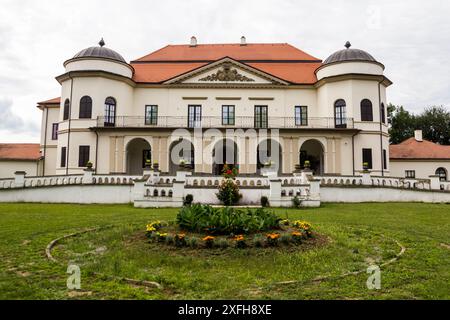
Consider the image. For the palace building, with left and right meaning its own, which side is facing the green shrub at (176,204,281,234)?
front

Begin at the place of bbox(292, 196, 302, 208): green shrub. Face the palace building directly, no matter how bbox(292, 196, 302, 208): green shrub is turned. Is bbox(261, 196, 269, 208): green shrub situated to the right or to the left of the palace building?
left

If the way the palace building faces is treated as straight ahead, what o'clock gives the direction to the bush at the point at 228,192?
The bush is roughly at 12 o'clock from the palace building.

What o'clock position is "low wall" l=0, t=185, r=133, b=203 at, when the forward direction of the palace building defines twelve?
The low wall is roughly at 2 o'clock from the palace building.

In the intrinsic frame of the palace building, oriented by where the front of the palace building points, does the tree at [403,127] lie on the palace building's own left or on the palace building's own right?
on the palace building's own left

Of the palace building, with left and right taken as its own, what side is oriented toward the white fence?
front

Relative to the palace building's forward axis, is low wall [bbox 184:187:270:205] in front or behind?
in front

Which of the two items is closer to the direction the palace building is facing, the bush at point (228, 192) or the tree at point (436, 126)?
the bush

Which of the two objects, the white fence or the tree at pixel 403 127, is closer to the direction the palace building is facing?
the white fence

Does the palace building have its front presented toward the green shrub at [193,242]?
yes

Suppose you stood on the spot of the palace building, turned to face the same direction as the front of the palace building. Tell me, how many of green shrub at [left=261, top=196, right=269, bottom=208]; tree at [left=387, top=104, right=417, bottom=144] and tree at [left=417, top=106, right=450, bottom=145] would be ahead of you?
1

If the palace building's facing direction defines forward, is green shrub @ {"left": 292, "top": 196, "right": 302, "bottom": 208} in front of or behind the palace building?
in front

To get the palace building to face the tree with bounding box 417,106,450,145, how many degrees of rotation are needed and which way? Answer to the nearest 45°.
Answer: approximately 135° to its left

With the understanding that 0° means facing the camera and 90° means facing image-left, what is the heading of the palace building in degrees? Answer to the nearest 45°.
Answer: approximately 0°
